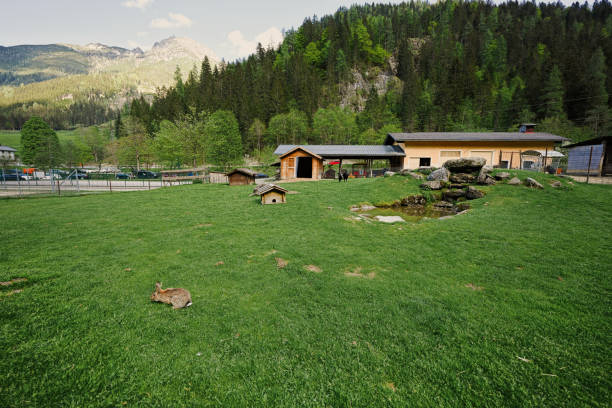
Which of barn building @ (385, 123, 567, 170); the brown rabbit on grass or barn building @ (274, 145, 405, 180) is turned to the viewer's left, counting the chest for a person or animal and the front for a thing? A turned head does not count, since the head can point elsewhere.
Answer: the brown rabbit on grass

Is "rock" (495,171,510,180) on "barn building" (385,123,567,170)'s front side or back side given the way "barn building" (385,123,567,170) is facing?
on the front side

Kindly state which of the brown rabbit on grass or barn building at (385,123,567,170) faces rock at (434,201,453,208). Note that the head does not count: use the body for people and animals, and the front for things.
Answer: the barn building

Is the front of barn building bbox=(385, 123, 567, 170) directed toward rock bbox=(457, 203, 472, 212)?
yes

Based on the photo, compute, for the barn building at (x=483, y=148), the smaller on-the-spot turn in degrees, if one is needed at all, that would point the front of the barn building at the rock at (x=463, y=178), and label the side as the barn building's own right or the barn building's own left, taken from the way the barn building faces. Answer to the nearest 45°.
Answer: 0° — it already faces it

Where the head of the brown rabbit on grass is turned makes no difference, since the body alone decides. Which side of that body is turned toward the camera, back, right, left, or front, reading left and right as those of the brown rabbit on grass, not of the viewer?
left

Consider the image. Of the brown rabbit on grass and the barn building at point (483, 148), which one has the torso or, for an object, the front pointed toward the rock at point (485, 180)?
the barn building

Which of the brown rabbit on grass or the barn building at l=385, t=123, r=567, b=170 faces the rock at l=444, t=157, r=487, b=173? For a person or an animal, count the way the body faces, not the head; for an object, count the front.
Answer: the barn building

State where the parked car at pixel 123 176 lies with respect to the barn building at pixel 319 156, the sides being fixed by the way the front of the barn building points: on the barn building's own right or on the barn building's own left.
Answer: on the barn building's own right

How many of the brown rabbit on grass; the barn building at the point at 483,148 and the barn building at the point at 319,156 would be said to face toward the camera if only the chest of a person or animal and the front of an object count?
2

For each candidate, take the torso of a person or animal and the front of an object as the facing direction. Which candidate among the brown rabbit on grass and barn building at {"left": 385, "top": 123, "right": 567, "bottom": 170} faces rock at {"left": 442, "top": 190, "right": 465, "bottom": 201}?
the barn building

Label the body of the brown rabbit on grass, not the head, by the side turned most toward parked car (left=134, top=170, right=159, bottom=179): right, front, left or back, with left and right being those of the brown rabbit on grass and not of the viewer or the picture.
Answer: right
